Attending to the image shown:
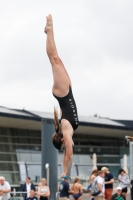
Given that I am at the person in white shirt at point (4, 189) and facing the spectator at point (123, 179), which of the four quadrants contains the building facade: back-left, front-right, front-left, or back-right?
front-left

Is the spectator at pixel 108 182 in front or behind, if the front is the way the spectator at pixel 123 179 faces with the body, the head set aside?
in front

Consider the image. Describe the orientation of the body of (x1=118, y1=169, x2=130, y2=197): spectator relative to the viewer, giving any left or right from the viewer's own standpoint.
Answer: facing the viewer and to the left of the viewer
